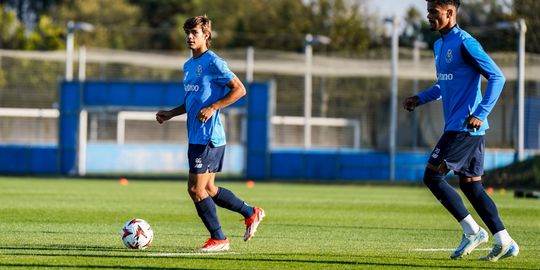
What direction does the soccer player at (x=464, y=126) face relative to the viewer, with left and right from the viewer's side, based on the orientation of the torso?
facing the viewer and to the left of the viewer

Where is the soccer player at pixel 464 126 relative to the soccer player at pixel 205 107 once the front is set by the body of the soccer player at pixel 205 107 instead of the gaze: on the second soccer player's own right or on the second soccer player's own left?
on the second soccer player's own left

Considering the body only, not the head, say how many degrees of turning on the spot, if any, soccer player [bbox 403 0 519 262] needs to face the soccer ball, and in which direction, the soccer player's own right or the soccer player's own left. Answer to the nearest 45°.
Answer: approximately 45° to the soccer player's own right

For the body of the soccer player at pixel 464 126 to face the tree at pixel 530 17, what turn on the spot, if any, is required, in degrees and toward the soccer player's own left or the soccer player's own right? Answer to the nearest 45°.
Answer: approximately 135° to the soccer player's own right

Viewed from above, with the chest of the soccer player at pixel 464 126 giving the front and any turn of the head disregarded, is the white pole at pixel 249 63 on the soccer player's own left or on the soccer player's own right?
on the soccer player's own right

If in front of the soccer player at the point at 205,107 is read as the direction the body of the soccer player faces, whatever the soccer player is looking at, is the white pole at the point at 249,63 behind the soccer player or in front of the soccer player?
behind

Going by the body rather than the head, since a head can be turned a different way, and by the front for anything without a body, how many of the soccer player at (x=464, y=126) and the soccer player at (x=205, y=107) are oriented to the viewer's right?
0

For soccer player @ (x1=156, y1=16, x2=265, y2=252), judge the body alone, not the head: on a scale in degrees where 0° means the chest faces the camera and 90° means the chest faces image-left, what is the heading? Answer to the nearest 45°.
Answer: approximately 45°

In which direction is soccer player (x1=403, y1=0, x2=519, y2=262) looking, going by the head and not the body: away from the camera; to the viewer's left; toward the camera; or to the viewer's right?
to the viewer's left
